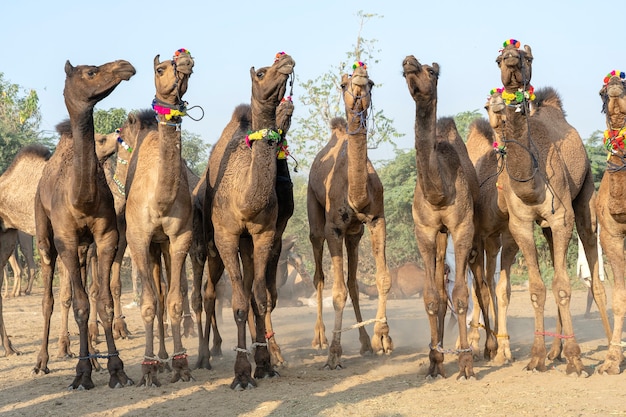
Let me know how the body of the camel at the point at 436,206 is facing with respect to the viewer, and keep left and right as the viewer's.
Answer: facing the viewer

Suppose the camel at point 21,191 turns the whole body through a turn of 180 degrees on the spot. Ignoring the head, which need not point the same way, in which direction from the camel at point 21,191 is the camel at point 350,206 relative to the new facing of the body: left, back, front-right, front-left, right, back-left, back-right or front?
back

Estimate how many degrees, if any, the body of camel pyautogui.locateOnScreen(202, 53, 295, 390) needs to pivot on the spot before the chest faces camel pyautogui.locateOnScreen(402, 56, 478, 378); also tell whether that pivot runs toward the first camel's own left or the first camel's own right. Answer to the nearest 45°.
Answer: approximately 45° to the first camel's own left

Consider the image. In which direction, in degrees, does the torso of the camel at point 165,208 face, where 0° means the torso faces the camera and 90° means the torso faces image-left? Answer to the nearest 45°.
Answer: approximately 0°

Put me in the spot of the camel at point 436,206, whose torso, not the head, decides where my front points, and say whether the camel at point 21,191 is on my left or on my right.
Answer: on my right

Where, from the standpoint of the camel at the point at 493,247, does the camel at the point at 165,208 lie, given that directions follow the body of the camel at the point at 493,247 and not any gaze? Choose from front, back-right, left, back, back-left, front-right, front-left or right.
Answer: right

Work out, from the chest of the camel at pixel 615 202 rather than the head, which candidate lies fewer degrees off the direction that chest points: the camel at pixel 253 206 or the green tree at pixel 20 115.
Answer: the camel

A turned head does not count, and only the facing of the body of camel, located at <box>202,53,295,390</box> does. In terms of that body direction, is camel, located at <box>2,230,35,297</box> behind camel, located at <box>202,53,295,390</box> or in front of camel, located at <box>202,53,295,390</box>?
behind

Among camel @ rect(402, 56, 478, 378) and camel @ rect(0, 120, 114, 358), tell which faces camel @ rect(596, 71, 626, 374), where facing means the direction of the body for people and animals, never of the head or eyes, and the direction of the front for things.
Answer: camel @ rect(0, 120, 114, 358)

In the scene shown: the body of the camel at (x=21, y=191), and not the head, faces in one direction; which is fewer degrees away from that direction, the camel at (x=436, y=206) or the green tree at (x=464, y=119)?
the camel

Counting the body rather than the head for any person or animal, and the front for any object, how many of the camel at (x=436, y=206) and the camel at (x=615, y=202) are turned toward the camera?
2

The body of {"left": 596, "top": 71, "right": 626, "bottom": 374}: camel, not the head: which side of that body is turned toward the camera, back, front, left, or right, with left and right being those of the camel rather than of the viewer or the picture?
front

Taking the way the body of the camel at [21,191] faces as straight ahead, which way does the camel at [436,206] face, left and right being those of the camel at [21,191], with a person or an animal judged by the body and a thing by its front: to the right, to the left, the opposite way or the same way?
to the right

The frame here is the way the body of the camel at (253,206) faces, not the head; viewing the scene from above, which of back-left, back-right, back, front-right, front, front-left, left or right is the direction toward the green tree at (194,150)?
back-left

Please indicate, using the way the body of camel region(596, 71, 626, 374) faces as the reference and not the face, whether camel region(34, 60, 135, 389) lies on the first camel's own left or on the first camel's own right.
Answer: on the first camel's own right
